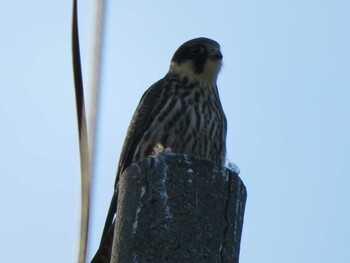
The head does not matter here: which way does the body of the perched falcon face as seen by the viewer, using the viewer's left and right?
facing the viewer and to the right of the viewer

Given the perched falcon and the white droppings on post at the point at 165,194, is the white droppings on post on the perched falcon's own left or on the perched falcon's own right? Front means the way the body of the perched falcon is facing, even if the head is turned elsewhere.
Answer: on the perched falcon's own right
